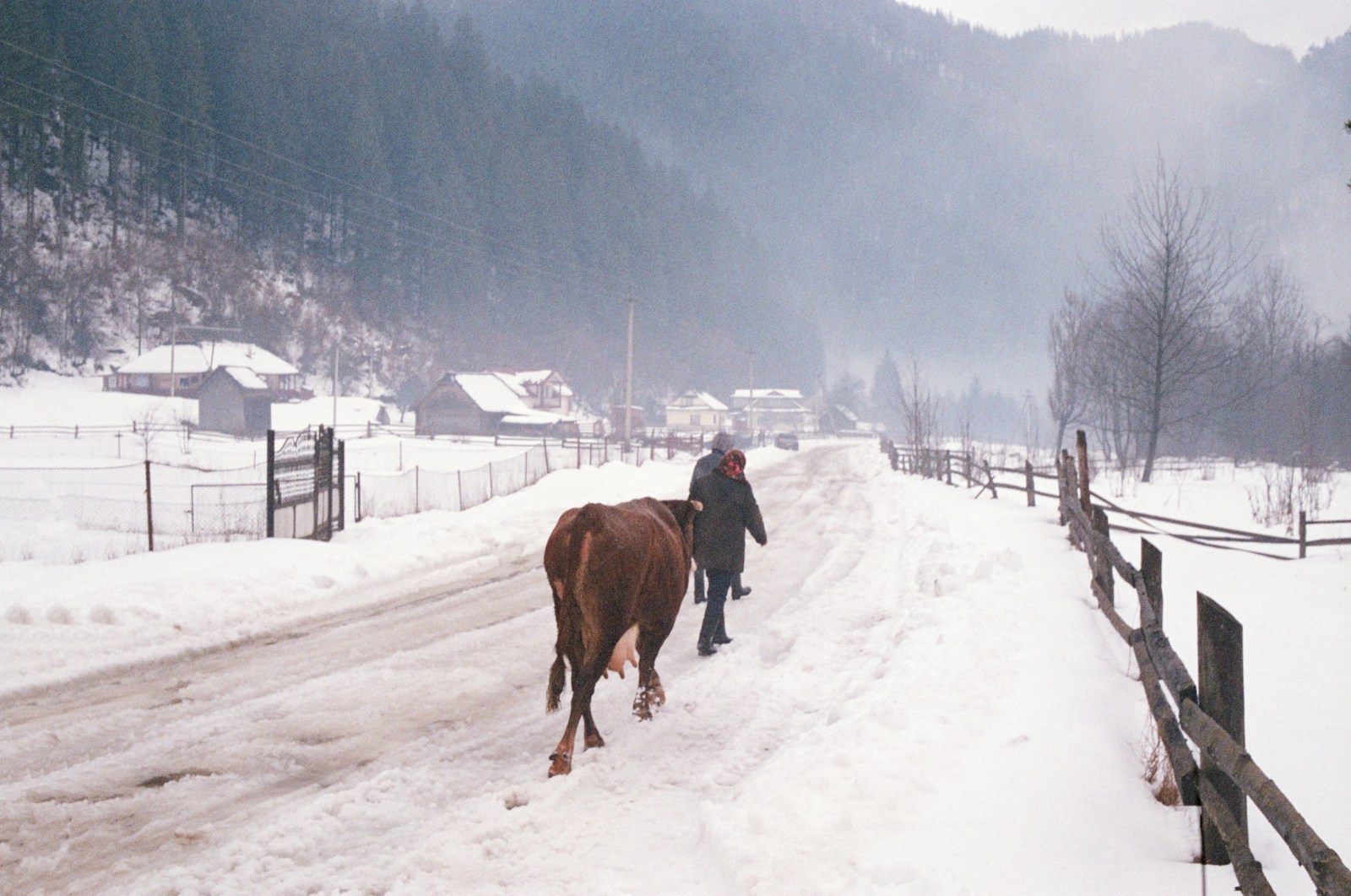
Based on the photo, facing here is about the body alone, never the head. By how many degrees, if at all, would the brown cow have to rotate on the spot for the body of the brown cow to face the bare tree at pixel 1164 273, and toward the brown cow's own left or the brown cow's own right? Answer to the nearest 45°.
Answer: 0° — it already faces it

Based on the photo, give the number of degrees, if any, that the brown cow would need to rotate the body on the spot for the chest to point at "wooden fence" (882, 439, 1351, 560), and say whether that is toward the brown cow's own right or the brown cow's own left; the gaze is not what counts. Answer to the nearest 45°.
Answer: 0° — it already faces it

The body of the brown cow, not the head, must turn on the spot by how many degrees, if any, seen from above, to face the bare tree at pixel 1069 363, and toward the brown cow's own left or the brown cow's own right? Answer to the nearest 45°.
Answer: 0° — it already faces it

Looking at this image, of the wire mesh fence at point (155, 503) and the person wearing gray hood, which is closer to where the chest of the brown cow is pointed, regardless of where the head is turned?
the person wearing gray hood

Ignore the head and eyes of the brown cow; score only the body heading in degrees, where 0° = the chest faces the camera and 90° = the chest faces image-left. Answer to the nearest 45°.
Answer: approximately 225°

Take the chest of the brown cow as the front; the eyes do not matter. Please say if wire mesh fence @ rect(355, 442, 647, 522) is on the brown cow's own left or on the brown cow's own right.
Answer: on the brown cow's own left

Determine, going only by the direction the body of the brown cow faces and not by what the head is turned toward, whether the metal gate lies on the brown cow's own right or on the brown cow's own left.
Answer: on the brown cow's own left

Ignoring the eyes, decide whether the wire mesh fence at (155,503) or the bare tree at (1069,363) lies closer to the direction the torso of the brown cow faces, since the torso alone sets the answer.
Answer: the bare tree

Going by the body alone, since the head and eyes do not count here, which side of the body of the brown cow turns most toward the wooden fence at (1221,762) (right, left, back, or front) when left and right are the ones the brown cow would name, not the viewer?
right
